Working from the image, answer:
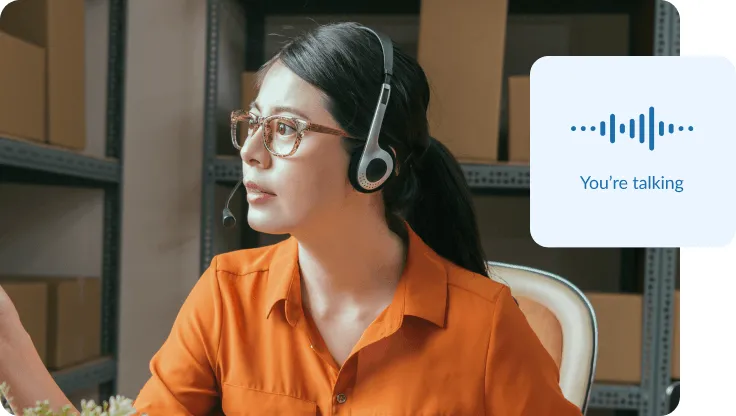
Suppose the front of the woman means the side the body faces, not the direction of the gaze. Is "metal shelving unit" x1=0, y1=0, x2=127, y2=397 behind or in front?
behind

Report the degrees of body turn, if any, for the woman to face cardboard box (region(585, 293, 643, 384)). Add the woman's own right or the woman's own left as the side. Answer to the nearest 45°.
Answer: approximately 135° to the woman's own left

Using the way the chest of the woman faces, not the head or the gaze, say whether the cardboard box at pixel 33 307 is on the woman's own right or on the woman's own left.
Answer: on the woman's own right

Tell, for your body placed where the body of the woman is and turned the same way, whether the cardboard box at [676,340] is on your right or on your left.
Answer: on your left

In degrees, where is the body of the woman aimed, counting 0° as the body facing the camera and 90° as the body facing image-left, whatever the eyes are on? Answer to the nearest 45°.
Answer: approximately 0°
